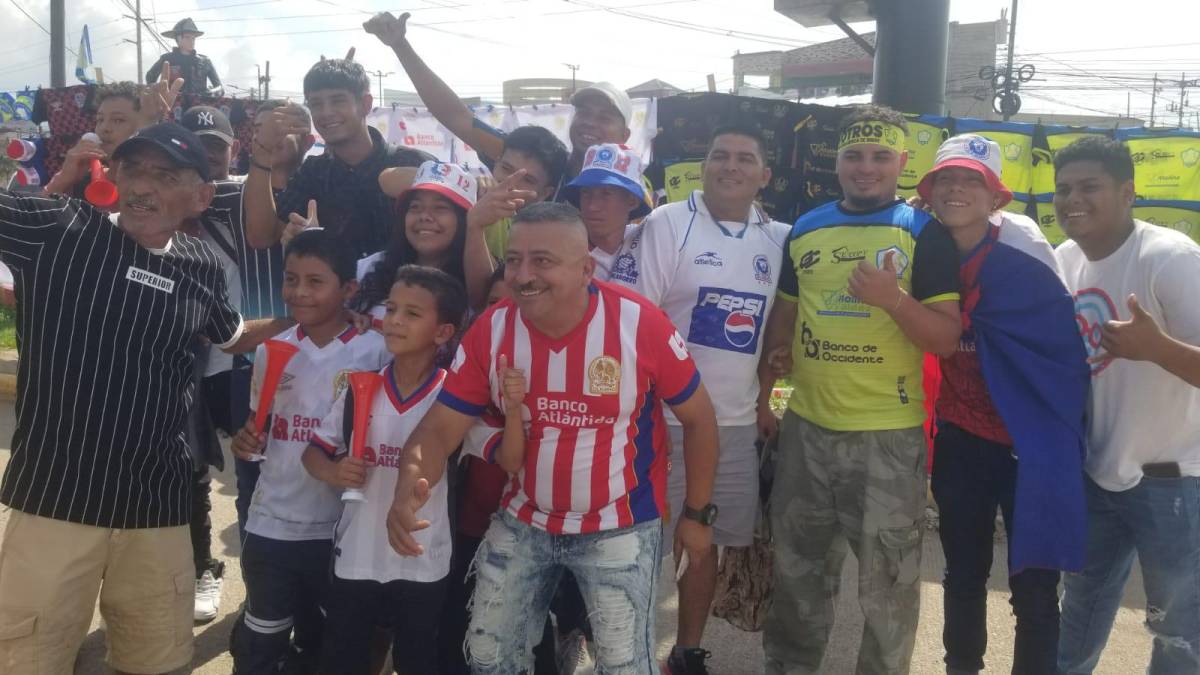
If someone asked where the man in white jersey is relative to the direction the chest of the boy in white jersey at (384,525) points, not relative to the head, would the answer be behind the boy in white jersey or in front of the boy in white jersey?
behind

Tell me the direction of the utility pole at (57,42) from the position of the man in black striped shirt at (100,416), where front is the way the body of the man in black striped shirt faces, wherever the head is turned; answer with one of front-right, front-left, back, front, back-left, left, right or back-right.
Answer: back

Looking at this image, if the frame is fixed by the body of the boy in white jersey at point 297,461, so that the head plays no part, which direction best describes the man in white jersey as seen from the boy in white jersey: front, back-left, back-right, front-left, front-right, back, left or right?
back-left

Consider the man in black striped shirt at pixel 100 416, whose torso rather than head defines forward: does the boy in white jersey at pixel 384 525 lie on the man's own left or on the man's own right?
on the man's own left

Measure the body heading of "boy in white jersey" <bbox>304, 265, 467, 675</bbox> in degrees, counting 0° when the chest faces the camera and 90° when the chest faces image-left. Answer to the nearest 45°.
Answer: approximately 45°

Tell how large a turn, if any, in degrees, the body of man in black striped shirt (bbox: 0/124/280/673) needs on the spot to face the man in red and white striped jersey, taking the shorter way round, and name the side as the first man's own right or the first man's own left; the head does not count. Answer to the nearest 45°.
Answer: approximately 45° to the first man's own left

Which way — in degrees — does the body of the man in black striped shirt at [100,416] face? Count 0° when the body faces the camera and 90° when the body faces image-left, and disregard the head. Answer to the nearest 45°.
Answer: approximately 0°

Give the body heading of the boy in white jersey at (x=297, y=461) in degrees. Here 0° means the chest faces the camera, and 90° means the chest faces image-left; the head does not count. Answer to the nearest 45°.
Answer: approximately 45°
